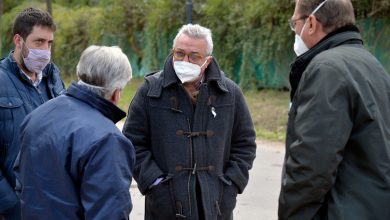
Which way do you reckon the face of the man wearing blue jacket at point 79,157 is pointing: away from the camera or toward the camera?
away from the camera

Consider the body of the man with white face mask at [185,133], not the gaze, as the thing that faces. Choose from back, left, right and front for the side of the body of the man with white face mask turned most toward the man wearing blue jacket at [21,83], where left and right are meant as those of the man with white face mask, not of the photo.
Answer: right

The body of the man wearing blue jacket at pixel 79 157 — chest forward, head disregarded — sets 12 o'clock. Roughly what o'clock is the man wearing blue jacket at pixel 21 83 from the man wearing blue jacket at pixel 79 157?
the man wearing blue jacket at pixel 21 83 is roughly at 10 o'clock from the man wearing blue jacket at pixel 79 157.

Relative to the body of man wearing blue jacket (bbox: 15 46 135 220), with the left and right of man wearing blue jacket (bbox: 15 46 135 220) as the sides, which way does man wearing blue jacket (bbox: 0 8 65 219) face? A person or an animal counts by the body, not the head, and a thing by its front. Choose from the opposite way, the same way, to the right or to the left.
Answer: to the right

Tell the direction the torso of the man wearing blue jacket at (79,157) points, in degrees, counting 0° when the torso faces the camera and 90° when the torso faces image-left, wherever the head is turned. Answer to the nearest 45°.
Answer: approximately 225°

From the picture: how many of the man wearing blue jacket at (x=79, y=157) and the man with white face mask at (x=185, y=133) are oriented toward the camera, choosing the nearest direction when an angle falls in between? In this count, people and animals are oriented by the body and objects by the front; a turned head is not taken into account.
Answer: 1

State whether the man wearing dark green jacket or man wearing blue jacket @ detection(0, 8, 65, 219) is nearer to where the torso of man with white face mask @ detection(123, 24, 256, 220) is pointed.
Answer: the man wearing dark green jacket

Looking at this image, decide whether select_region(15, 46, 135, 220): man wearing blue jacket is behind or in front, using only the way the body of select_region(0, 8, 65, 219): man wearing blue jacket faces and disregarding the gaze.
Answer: in front

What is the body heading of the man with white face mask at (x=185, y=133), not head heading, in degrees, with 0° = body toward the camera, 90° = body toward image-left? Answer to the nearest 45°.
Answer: approximately 0°

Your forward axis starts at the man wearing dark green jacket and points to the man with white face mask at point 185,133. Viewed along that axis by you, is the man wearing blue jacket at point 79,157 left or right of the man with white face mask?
left

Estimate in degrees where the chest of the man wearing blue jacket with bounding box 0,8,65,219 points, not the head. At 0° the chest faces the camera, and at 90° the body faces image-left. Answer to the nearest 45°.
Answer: approximately 315°
